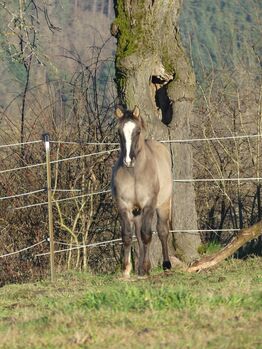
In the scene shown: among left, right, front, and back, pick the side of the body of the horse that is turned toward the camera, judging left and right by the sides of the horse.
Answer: front

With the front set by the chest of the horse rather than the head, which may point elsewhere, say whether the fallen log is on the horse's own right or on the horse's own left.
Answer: on the horse's own left
